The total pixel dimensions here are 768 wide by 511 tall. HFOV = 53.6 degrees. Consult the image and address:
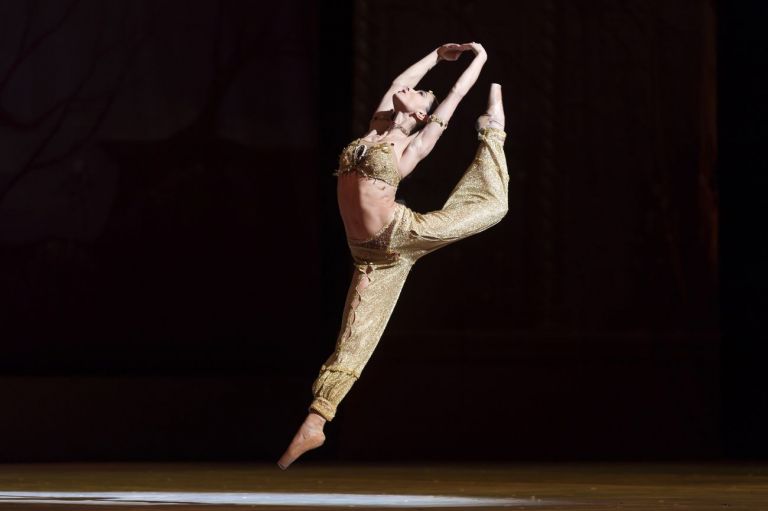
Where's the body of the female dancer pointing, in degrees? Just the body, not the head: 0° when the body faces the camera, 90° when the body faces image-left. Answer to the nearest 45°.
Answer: approximately 45°
